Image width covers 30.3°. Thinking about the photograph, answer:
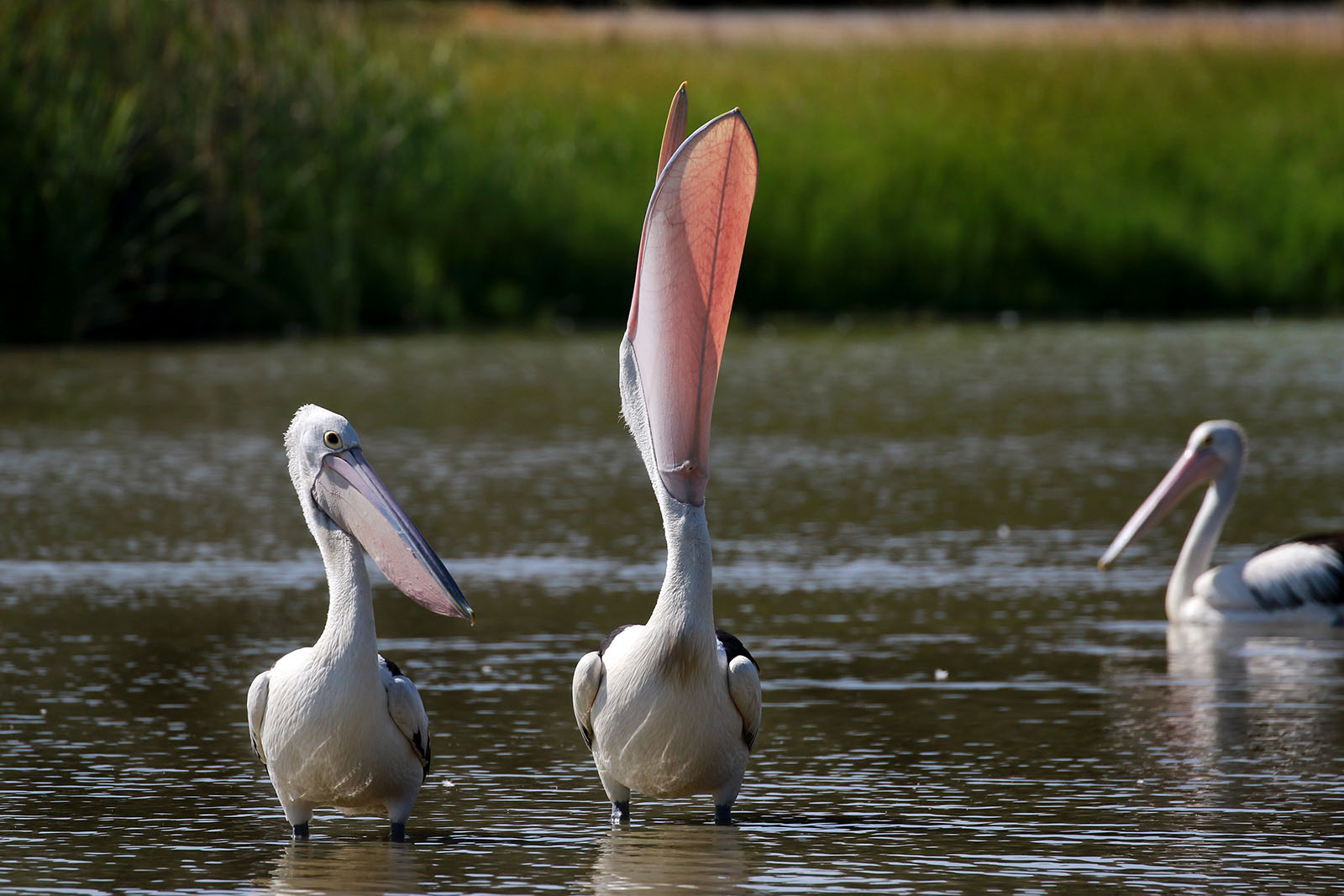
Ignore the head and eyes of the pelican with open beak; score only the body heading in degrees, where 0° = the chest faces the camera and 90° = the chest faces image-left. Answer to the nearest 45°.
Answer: approximately 0°

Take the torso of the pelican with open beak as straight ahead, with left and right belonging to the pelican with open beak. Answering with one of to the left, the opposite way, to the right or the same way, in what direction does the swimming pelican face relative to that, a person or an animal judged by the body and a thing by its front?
to the right

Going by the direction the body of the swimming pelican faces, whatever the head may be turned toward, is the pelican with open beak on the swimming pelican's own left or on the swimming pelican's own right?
on the swimming pelican's own left

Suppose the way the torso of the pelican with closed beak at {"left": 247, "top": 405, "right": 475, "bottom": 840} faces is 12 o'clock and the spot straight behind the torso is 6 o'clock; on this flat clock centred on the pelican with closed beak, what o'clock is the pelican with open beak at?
The pelican with open beak is roughly at 9 o'clock from the pelican with closed beak.

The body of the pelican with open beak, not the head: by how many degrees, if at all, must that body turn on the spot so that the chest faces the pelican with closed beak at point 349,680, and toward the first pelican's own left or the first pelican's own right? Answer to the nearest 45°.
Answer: approximately 90° to the first pelican's own right

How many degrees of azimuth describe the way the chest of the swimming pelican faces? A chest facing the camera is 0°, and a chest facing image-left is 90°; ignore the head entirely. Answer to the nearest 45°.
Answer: approximately 90°

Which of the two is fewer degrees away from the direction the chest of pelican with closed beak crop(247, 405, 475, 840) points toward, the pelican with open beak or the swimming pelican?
the pelican with open beak

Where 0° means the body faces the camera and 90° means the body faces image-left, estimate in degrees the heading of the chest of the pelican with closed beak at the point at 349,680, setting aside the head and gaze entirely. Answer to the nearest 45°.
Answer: approximately 0°

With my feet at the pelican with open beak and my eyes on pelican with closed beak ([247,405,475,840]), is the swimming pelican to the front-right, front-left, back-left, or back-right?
back-right
